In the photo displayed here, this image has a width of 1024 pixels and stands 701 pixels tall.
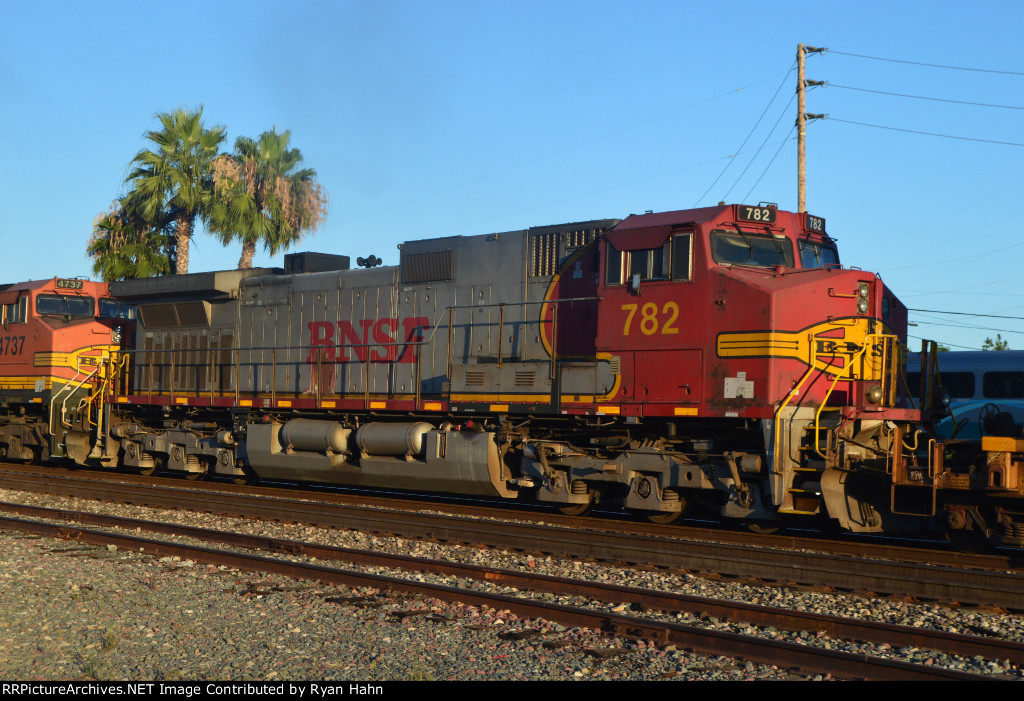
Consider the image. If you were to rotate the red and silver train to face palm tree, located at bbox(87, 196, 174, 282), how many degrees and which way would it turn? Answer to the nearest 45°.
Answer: approximately 180°

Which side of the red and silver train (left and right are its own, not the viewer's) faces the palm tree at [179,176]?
back

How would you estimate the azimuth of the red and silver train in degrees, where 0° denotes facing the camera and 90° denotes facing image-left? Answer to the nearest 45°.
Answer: approximately 315°

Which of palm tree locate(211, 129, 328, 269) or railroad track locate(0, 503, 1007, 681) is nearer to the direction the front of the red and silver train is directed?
the railroad track

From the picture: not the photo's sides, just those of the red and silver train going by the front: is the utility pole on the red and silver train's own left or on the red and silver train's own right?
on the red and silver train's own left

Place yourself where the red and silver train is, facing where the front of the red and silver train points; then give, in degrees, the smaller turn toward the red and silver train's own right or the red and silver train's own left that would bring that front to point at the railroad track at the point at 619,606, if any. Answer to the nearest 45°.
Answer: approximately 45° to the red and silver train's own right

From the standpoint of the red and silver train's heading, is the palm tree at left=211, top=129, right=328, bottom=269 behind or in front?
behind
